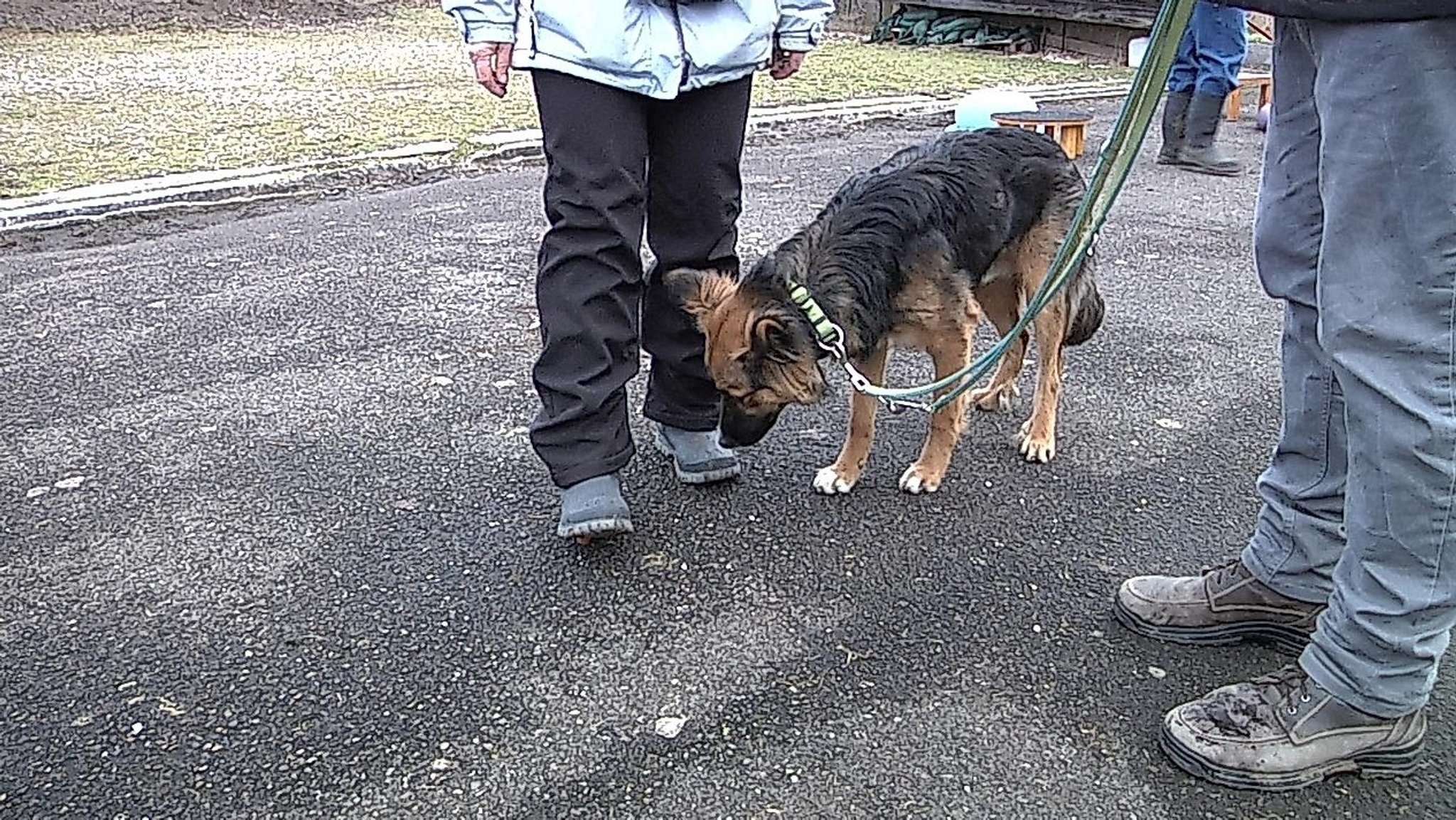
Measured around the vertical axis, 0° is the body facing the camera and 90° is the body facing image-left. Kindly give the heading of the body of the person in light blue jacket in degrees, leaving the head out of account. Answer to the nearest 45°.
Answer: approximately 0°

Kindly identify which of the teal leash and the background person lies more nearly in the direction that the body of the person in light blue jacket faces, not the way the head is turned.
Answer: the teal leash

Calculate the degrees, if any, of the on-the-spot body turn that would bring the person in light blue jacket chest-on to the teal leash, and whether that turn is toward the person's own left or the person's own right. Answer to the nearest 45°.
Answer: approximately 45° to the person's own left

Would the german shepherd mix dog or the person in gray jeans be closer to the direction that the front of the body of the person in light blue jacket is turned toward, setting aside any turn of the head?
the person in gray jeans

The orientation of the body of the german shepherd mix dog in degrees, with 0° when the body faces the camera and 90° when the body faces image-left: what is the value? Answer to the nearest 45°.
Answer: approximately 45°

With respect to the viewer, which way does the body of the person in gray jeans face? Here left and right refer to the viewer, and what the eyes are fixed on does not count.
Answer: facing to the left of the viewer

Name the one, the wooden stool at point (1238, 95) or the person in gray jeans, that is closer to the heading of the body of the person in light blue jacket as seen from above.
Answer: the person in gray jeans

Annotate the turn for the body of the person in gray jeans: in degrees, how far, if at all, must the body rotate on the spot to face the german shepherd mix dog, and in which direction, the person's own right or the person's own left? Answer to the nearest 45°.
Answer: approximately 45° to the person's own right
